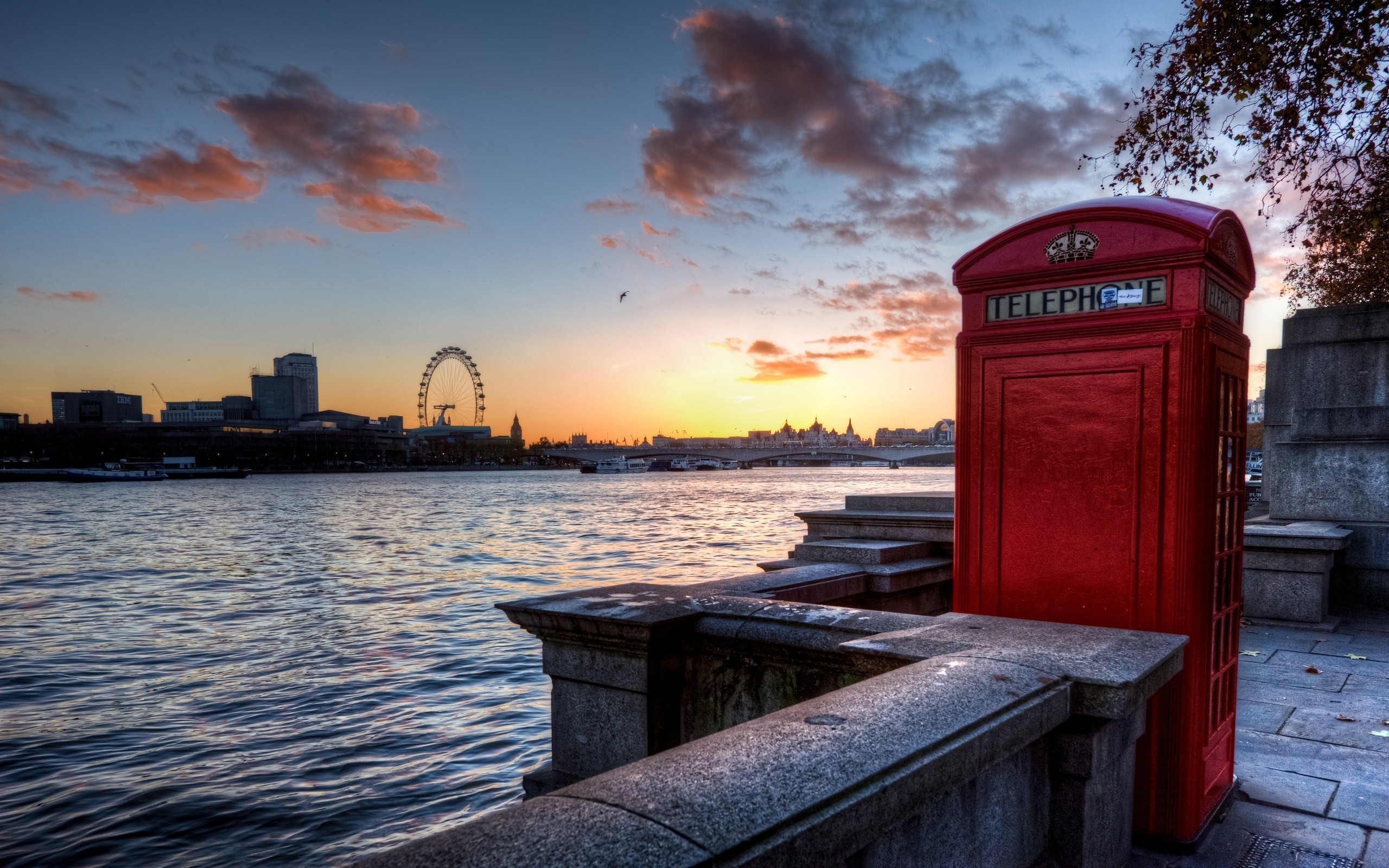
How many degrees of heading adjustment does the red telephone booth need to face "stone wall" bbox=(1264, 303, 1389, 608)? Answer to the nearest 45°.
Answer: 0° — it already faces it

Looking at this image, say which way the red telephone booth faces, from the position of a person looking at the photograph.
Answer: facing away from the viewer

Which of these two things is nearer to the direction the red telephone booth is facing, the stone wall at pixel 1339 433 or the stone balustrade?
the stone wall
